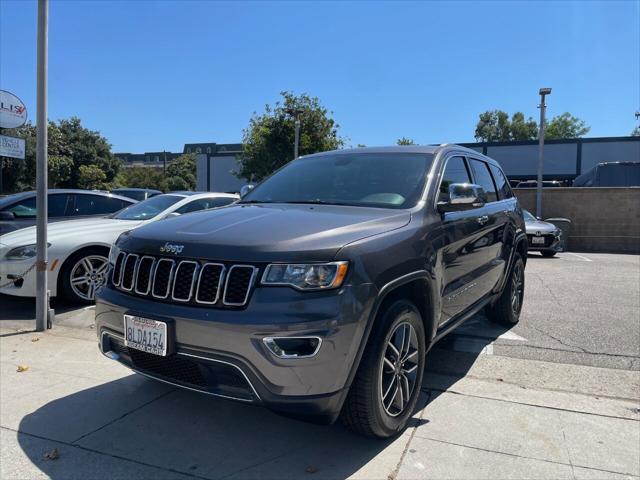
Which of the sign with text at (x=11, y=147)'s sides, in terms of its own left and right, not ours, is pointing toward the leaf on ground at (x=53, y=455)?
front

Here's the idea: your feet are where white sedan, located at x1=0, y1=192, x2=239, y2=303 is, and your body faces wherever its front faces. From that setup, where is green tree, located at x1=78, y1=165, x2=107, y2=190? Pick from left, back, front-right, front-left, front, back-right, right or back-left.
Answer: back-right

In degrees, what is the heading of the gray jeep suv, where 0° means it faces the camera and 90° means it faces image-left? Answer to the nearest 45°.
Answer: approximately 45°

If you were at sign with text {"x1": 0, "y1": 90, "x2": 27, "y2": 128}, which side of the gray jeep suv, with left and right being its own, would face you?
right

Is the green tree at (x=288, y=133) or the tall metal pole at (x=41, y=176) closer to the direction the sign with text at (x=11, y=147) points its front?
the tall metal pole

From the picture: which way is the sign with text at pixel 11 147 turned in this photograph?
toward the camera

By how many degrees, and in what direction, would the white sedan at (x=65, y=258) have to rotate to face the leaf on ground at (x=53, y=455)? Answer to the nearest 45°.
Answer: approximately 45° to its left

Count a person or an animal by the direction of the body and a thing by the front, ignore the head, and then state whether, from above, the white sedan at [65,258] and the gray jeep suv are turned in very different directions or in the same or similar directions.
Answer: same or similar directions

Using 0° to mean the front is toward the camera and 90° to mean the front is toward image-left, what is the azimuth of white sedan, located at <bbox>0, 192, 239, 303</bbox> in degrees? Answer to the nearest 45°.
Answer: approximately 45°
